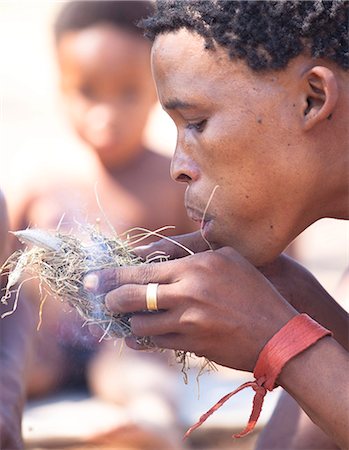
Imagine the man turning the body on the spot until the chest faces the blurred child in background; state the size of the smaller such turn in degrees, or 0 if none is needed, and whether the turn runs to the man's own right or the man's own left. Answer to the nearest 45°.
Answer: approximately 90° to the man's own right

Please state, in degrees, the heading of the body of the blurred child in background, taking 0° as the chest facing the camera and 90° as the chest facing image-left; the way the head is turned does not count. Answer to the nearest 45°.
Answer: approximately 0°

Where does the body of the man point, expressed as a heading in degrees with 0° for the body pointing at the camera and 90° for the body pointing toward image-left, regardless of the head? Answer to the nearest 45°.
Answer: approximately 90°

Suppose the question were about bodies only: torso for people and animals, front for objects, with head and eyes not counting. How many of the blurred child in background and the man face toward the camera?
1

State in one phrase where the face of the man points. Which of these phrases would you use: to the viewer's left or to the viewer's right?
to the viewer's left

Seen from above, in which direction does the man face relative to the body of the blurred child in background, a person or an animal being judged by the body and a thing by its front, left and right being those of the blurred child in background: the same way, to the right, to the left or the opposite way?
to the right
